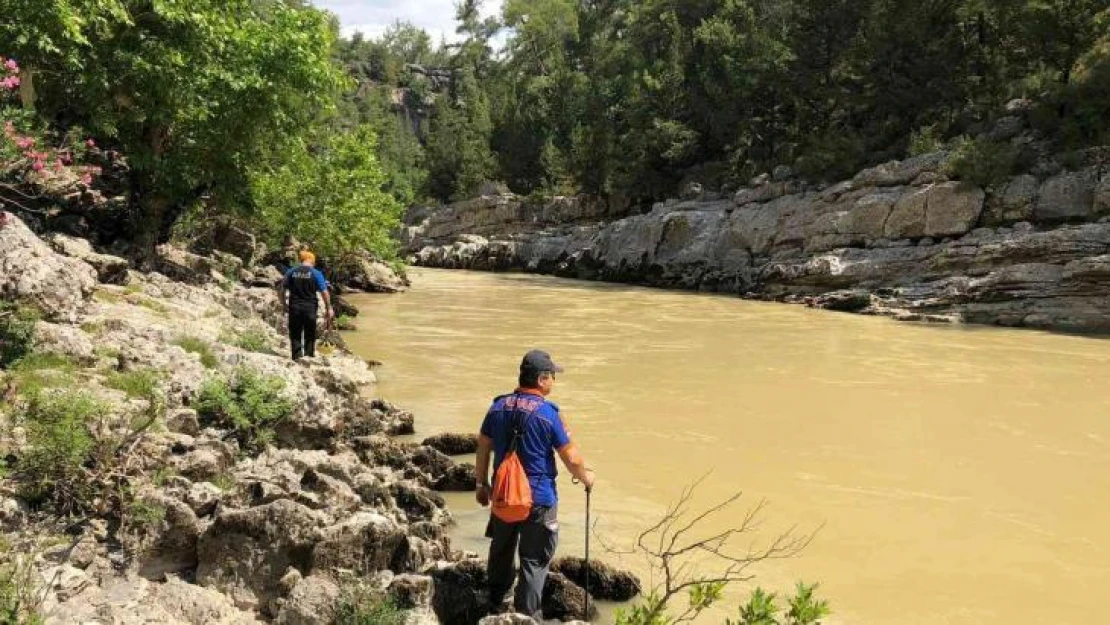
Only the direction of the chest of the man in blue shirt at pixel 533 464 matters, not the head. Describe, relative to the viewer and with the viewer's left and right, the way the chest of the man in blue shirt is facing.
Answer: facing away from the viewer and to the right of the viewer

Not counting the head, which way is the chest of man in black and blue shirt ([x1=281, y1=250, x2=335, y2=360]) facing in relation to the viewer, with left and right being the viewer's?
facing away from the viewer

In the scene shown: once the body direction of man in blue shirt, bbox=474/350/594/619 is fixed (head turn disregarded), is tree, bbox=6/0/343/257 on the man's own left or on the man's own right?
on the man's own left

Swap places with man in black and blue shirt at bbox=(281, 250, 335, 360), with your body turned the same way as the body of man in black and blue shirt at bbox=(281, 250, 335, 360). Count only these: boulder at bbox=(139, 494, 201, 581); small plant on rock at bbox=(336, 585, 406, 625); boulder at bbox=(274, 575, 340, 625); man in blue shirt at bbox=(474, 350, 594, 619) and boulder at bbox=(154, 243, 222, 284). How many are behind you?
4

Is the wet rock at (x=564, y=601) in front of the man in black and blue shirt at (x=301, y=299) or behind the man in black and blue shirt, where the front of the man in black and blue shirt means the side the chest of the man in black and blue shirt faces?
behind

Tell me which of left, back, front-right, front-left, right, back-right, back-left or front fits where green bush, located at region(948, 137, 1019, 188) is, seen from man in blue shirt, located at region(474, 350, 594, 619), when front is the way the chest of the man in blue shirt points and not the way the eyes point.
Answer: front

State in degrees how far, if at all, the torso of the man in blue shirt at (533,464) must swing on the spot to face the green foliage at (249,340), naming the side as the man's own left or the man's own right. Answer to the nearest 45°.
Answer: approximately 90° to the man's own left

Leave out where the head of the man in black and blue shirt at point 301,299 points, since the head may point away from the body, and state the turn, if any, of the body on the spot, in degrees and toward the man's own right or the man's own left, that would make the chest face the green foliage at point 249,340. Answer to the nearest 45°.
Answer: approximately 90° to the man's own left

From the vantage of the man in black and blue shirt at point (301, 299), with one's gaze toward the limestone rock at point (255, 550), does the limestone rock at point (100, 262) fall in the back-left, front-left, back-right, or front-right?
back-right

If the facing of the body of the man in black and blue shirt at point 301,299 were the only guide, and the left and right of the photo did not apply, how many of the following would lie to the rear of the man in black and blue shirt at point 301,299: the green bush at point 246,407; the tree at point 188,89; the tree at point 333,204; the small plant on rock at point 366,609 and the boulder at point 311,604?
3

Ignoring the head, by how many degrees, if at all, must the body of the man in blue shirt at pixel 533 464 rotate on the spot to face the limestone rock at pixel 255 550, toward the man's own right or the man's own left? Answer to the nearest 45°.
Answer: approximately 135° to the man's own left

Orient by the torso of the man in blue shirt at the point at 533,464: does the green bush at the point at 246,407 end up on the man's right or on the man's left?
on the man's left

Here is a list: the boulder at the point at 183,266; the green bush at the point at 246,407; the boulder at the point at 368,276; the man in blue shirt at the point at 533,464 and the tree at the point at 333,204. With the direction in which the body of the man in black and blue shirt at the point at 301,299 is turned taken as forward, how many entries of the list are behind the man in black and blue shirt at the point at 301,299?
2
